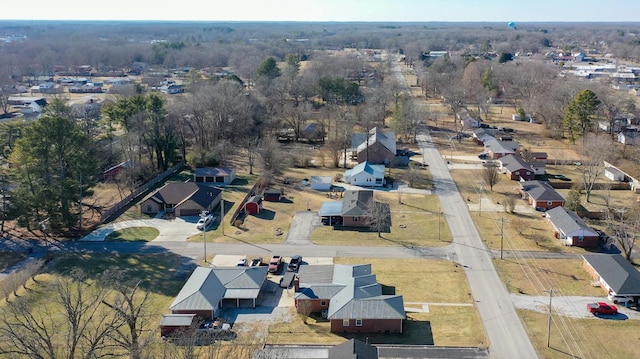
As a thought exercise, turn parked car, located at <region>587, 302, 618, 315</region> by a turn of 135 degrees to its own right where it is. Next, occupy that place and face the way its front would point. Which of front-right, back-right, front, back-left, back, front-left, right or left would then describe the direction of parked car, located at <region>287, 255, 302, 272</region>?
front-right

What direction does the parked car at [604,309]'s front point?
to the viewer's right

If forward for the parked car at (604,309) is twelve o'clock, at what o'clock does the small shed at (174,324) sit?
The small shed is roughly at 5 o'clock from the parked car.

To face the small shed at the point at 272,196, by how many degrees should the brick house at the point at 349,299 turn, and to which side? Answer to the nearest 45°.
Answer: approximately 90° to its left

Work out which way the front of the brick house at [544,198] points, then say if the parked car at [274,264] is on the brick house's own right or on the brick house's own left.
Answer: on the brick house's own left

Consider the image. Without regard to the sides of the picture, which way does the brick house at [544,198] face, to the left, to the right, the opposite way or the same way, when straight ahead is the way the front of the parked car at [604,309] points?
the opposite way

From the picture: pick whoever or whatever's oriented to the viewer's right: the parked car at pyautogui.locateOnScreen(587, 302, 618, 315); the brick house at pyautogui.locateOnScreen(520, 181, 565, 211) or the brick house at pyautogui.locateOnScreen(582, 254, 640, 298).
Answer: the parked car

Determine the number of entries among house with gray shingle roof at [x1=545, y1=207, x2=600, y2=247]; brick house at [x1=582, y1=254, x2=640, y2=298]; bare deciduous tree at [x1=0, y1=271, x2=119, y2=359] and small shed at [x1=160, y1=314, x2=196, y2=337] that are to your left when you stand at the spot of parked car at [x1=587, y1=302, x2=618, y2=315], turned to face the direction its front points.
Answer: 2

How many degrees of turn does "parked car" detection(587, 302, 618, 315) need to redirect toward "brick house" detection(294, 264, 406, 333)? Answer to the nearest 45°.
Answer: approximately 135° to its right

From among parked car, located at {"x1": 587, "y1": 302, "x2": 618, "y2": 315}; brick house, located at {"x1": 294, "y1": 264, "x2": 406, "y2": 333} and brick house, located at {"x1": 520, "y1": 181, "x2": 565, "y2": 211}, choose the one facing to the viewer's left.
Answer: brick house, located at {"x1": 520, "y1": 181, "x2": 565, "y2": 211}

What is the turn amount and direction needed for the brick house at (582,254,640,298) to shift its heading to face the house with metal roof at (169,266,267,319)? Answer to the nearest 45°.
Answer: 0° — it already faces it

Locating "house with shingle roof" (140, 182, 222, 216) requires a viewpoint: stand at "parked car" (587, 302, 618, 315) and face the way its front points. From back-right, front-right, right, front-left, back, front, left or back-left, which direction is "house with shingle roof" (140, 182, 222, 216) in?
back

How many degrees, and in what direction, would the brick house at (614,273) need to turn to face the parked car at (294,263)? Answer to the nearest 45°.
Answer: approximately 45° to its right

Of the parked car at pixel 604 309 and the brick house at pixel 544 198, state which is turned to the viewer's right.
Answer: the parked car

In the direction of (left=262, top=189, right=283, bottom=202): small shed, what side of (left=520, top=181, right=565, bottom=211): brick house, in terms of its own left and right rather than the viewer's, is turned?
front

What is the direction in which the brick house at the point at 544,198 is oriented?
to the viewer's left
